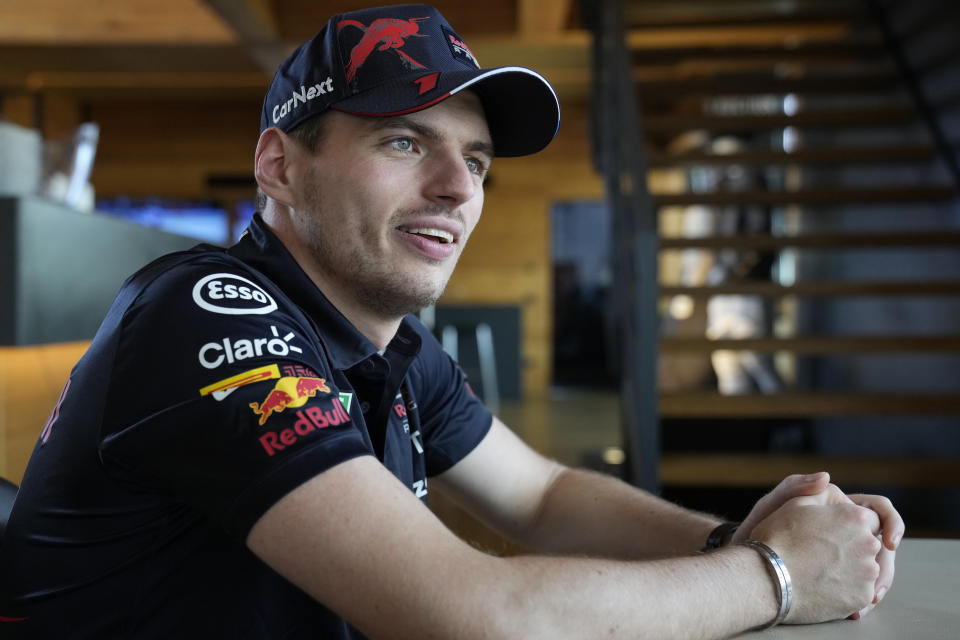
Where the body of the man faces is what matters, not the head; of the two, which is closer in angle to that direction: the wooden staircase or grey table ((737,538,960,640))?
the grey table

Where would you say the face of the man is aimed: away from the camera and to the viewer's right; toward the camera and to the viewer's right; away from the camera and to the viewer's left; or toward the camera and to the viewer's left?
toward the camera and to the viewer's right

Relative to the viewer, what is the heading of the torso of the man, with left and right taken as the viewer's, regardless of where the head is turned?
facing the viewer and to the right of the viewer

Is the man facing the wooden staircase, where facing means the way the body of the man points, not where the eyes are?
no

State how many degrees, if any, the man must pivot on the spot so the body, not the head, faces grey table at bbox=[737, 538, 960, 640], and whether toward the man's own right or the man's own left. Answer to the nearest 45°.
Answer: approximately 45° to the man's own left
